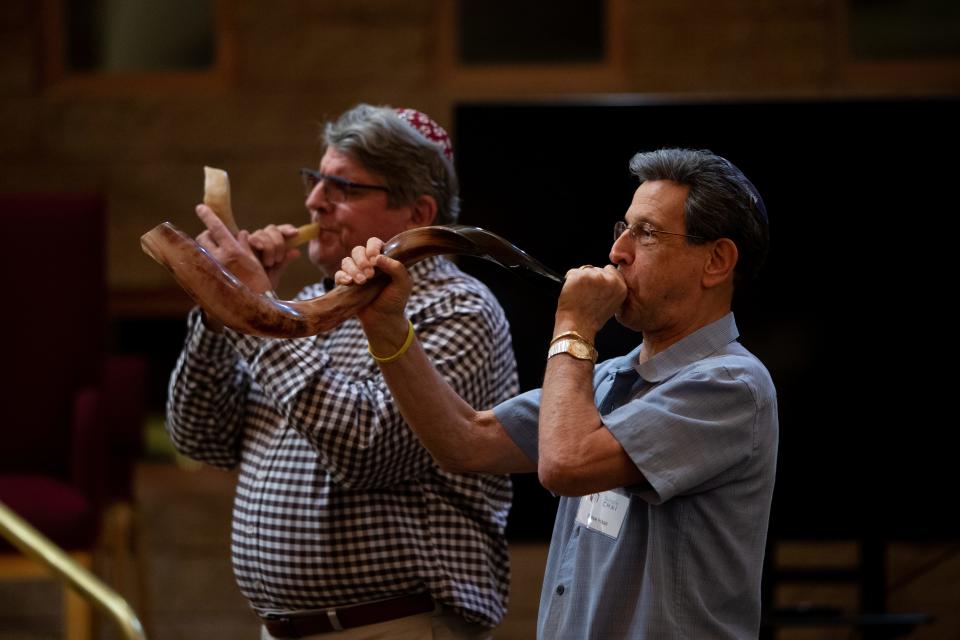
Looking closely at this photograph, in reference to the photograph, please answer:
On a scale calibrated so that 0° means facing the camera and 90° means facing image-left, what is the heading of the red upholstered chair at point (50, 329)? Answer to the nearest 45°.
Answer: approximately 45°

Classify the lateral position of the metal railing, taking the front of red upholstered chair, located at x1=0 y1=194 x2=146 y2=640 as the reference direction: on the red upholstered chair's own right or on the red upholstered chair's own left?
on the red upholstered chair's own left
